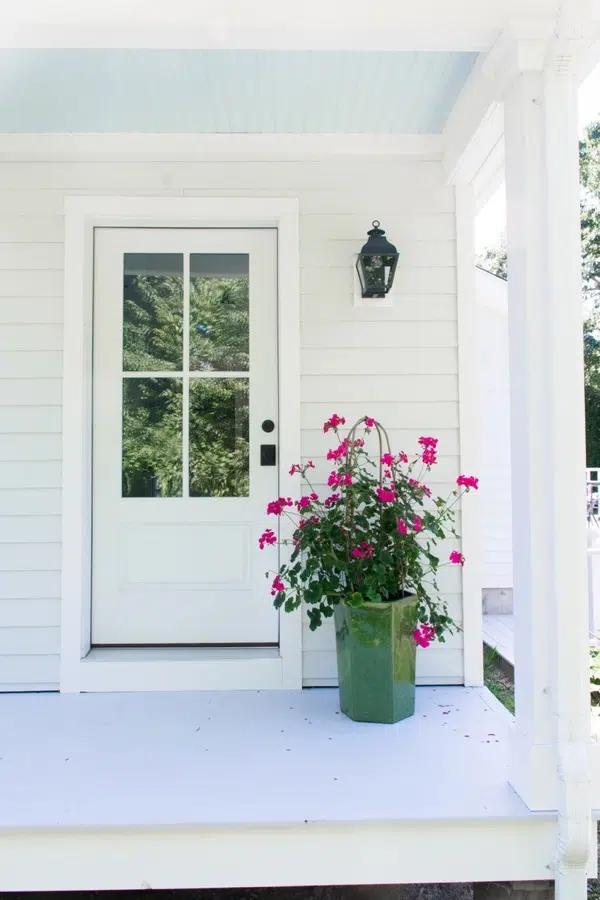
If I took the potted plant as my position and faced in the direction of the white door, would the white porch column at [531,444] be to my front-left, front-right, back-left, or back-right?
back-left

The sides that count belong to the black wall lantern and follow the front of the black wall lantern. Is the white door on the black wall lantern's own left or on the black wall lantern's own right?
on the black wall lantern's own right

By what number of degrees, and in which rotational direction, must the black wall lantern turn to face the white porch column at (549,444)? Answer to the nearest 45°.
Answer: approximately 45° to its left

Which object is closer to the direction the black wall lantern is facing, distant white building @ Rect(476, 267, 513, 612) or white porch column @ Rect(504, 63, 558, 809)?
the white porch column

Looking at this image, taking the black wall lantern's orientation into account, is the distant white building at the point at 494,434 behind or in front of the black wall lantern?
behind

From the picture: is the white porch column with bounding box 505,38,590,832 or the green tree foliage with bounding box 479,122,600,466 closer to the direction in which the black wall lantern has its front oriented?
the white porch column

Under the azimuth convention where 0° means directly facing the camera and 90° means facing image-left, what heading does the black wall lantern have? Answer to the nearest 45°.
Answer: approximately 0°

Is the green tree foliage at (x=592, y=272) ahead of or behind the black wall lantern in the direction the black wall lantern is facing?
behind
